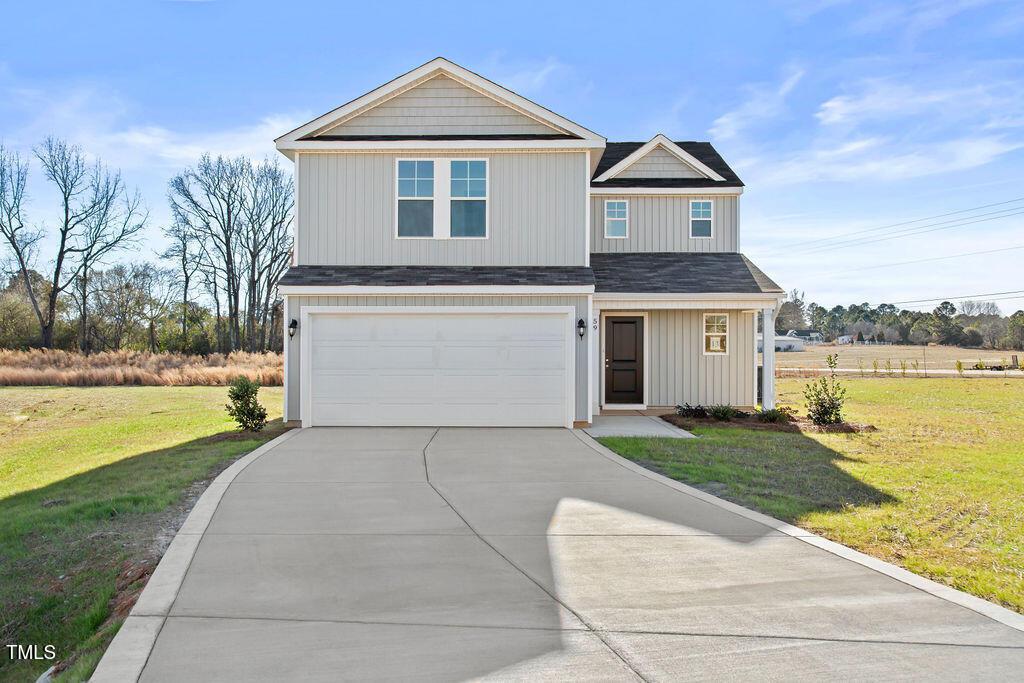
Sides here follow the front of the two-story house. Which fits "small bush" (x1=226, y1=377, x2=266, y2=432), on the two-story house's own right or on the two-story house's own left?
on the two-story house's own right

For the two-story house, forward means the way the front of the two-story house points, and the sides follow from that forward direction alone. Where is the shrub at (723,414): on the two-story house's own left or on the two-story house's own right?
on the two-story house's own left

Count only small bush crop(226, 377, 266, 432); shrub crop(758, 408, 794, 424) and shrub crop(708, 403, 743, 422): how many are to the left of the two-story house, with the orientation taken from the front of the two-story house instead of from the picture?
2

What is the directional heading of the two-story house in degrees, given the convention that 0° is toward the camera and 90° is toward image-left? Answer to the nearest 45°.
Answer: approximately 0°

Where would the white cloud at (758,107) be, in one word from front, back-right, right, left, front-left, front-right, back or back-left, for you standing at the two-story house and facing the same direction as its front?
back-left

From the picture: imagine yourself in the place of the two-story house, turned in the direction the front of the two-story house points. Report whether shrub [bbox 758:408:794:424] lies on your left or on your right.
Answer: on your left
